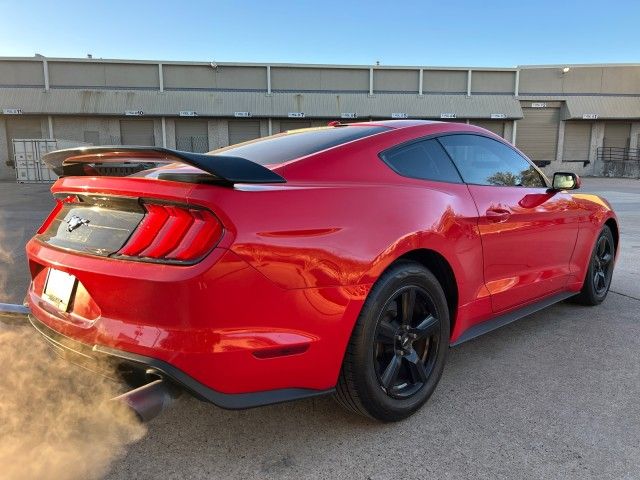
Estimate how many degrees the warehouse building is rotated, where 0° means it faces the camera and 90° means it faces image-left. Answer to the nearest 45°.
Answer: approximately 0°

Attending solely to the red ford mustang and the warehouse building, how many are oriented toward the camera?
1

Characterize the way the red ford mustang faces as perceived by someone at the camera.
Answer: facing away from the viewer and to the right of the viewer

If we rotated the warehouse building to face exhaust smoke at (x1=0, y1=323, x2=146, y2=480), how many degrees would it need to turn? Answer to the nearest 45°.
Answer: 0° — it already faces it

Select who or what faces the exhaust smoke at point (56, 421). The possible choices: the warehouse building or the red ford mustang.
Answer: the warehouse building

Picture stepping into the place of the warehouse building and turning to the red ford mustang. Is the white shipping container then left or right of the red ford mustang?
right

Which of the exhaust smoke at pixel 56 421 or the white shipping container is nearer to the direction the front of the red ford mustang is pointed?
the white shipping container

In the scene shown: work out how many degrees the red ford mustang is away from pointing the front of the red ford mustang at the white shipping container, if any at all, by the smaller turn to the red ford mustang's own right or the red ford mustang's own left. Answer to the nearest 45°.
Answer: approximately 90° to the red ford mustang's own left

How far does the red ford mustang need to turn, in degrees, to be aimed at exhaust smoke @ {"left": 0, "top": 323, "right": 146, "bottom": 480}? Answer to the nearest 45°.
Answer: approximately 135° to its left

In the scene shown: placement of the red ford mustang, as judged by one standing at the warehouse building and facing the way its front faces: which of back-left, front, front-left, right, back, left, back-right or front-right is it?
front
